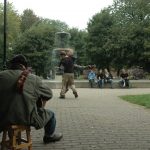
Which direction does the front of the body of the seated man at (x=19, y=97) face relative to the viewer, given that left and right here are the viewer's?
facing away from the viewer and to the right of the viewer

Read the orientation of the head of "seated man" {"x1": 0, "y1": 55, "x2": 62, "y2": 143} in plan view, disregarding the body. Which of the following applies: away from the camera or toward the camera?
away from the camera

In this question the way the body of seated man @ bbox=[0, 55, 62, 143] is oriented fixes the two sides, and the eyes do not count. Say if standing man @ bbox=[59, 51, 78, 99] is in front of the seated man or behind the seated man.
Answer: in front
